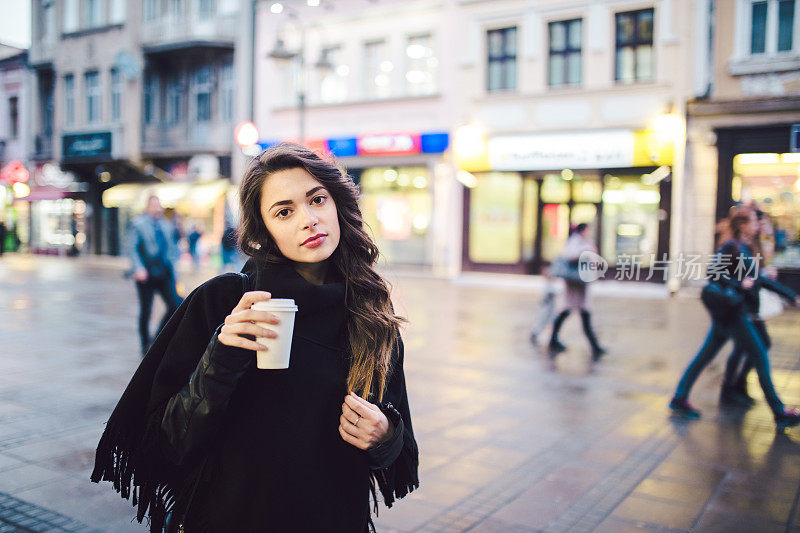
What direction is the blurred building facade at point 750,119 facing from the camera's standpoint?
toward the camera

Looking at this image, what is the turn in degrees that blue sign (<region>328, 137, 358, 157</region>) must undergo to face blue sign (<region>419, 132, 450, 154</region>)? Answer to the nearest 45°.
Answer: approximately 45° to its left

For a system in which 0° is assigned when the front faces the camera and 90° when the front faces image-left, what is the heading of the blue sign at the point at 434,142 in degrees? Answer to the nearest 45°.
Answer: approximately 0°

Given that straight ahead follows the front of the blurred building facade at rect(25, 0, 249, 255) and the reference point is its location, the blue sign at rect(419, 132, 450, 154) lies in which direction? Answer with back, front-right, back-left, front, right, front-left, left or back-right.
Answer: front-left

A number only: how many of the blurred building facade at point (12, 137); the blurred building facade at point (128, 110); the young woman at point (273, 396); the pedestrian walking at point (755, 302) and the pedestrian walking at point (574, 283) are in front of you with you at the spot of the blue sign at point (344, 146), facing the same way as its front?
3

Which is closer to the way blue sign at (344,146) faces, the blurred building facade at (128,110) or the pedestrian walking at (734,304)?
the pedestrian walking

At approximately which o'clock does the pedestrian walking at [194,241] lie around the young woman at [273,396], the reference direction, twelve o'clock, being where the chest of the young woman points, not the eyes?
The pedestrian walking is roughly at 6 o'clock from the young woman.

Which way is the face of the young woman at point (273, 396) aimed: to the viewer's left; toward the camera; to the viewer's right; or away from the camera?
toward the camera

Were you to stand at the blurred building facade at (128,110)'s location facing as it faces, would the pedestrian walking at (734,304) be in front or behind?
in front

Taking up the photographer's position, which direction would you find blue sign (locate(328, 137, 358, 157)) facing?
facing the viewer

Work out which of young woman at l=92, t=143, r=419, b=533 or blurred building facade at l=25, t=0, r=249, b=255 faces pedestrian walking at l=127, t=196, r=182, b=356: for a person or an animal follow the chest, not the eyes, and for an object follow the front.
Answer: the blurred building facade

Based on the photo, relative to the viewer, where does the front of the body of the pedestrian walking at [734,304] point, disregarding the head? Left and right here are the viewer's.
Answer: facing to the right of the viewer

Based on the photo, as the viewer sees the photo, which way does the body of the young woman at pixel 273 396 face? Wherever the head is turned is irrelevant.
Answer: toward the camera

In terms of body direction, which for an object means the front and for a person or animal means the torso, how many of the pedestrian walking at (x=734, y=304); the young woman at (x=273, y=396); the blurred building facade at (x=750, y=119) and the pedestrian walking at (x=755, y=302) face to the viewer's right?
2

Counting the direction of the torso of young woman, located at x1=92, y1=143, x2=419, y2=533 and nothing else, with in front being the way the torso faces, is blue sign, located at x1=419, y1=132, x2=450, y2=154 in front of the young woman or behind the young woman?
behind

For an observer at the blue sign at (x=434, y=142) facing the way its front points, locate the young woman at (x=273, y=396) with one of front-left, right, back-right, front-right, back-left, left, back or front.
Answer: front
